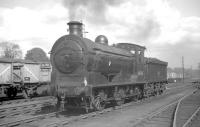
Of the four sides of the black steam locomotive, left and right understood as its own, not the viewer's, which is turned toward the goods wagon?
right
